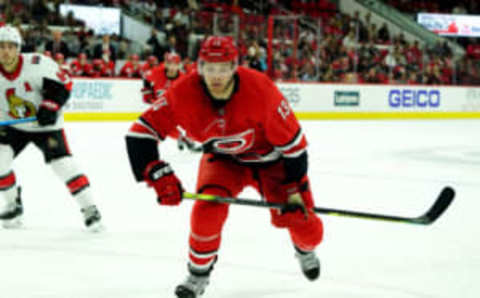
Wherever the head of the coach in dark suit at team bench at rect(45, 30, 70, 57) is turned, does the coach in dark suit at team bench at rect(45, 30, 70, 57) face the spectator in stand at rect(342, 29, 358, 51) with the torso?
no

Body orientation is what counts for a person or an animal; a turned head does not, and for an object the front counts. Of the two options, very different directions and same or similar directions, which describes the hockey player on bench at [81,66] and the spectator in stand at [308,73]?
same or similar directions

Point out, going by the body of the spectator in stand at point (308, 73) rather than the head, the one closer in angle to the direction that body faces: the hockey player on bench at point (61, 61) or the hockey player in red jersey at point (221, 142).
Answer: the hockey player in red jersey

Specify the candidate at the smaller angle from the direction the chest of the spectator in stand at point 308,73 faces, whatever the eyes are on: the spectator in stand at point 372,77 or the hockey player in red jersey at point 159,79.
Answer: the hockey player in red jersey

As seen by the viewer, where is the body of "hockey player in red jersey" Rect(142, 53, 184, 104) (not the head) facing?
toward the camera

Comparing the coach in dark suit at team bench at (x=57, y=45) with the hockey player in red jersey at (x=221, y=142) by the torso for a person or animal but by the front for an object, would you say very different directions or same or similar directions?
same or similar directions

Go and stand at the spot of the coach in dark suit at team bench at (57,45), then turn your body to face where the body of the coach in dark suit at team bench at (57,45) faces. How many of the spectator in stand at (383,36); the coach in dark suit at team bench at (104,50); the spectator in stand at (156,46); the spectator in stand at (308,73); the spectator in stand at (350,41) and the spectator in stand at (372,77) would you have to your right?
0

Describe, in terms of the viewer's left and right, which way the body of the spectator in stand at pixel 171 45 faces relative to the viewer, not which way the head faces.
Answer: facing the viewer

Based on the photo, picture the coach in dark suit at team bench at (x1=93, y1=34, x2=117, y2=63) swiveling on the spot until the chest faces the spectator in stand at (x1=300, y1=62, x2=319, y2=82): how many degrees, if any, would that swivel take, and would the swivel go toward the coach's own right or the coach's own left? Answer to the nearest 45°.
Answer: approximately 90° to the coach's own left

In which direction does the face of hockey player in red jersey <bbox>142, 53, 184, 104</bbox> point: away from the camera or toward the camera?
toward the camera

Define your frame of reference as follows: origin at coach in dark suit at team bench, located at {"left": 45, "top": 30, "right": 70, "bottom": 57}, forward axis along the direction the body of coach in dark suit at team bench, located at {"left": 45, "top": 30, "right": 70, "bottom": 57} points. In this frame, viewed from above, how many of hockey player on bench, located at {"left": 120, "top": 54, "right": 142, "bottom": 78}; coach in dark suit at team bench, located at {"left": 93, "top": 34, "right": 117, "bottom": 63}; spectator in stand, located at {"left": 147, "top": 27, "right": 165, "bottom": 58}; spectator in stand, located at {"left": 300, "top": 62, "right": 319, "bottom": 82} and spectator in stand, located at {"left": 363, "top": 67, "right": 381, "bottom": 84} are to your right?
0

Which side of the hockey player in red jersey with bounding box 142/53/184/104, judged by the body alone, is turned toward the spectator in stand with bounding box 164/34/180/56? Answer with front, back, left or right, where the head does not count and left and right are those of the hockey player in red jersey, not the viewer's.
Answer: back

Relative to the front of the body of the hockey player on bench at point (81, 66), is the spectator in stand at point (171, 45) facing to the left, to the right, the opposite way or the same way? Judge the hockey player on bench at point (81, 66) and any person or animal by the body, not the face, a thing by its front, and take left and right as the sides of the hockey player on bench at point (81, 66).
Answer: the same way

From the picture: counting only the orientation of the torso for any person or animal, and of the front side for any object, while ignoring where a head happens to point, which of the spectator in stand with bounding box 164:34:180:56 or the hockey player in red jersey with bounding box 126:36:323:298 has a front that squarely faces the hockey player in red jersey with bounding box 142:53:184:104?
the spectator in stand

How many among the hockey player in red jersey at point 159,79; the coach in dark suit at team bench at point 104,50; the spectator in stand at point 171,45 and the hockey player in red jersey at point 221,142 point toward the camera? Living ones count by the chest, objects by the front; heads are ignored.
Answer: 4

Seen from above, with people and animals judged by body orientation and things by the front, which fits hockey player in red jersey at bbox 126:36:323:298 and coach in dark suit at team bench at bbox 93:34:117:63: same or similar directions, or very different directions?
same or similar directions

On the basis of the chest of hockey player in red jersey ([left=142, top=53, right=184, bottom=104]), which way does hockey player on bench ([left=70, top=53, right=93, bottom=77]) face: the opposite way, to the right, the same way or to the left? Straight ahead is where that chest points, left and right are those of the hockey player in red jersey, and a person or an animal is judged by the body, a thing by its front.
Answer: the same way
